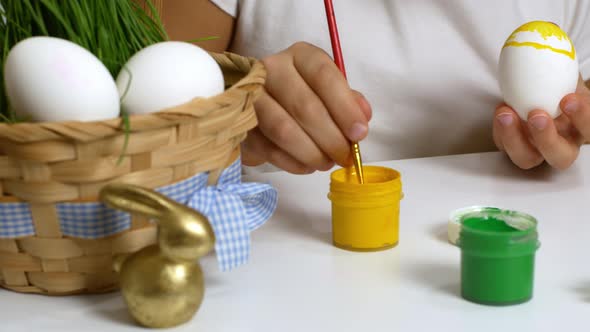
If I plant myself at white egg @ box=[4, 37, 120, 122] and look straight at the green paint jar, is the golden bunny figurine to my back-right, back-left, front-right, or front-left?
front-right

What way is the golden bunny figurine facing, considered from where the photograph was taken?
facing to the right of the viewer
